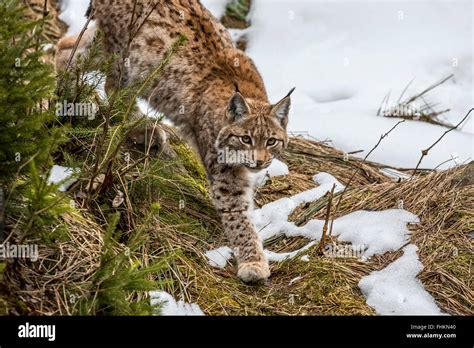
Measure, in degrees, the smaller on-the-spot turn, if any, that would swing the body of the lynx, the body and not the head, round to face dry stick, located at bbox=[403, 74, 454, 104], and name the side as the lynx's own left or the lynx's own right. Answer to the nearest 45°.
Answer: approximately 90° to the lynx's own left

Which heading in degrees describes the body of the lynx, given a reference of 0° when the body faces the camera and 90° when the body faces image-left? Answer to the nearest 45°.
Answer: approximately 315°
